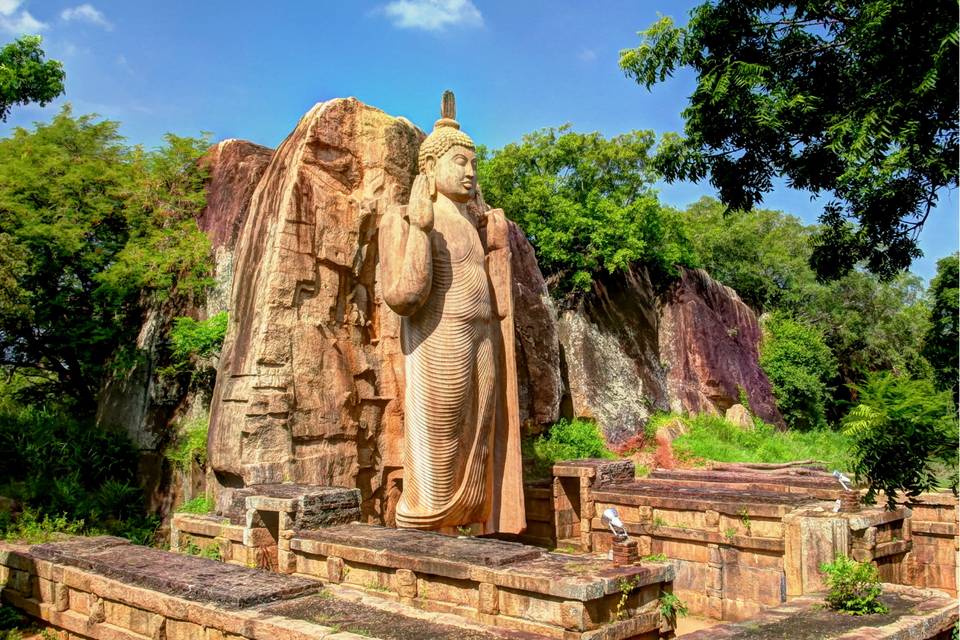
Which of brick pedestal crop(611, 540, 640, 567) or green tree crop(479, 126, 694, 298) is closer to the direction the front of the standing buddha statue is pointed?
the brick pedestal

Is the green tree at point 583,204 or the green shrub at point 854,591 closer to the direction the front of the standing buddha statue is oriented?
the green shrub

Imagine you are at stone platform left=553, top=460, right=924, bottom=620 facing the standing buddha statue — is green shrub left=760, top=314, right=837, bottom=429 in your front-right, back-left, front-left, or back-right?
back-right

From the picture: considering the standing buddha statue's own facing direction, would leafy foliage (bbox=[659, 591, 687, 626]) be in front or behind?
in front

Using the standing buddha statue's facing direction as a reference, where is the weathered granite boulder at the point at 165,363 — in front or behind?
behind

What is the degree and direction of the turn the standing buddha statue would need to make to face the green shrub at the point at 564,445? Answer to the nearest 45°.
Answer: approximately 135° to its left

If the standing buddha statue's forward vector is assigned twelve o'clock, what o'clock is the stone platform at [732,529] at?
The stone platform is roughly at 10 o'clock from the standing buddha statue.

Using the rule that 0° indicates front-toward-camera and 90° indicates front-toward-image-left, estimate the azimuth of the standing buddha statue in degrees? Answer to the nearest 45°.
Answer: approximately 315°

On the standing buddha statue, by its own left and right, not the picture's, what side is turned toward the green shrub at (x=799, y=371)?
left

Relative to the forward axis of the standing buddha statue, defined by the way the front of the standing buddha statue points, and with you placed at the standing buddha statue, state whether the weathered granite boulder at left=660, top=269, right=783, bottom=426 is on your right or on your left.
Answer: on your left
